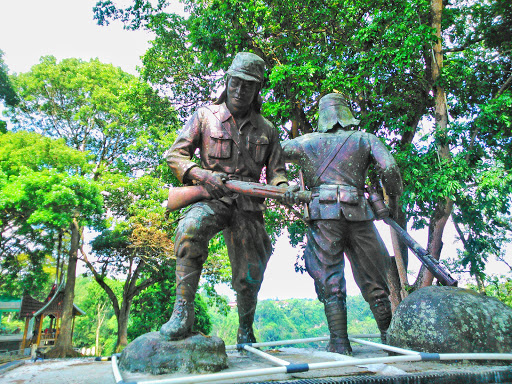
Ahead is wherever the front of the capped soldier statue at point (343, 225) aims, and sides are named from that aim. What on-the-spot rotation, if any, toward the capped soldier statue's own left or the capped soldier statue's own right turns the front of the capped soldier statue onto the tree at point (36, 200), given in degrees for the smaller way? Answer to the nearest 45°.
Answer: approximately 45° to the capped soldier statue's own left

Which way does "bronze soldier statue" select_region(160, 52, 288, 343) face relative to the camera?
toward the camera

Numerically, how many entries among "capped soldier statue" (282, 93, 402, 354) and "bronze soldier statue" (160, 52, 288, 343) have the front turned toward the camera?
1

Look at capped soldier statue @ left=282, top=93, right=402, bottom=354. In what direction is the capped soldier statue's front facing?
away from the camera

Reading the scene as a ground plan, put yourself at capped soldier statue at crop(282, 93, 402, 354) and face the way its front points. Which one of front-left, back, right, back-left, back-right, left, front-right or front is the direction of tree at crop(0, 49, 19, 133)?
front-left

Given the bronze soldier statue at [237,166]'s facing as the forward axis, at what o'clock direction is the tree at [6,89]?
The tree is roughly at 5 o'clock from the bronze soldier statue.

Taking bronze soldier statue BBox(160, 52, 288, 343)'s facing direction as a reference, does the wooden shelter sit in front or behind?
behind

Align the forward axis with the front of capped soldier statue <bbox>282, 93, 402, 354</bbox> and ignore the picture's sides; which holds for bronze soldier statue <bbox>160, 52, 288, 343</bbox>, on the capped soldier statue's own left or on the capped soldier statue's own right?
on the capped soldier statue's own left

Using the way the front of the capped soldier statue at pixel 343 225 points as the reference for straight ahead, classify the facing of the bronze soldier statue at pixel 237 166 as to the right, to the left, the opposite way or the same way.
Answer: the opposite way

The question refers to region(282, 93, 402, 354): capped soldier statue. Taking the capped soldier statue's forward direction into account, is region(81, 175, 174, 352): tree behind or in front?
in front

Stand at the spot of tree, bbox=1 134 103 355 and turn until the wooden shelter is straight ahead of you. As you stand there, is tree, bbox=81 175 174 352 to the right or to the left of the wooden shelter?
right

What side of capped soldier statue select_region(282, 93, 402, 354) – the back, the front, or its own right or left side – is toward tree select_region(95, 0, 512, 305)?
front
